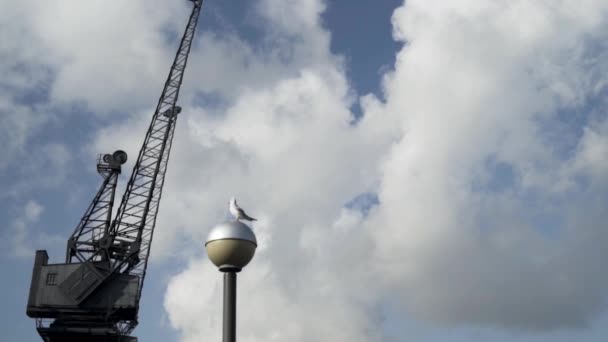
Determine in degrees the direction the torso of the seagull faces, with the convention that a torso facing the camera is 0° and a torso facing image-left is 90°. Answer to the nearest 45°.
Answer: approximately 90°
